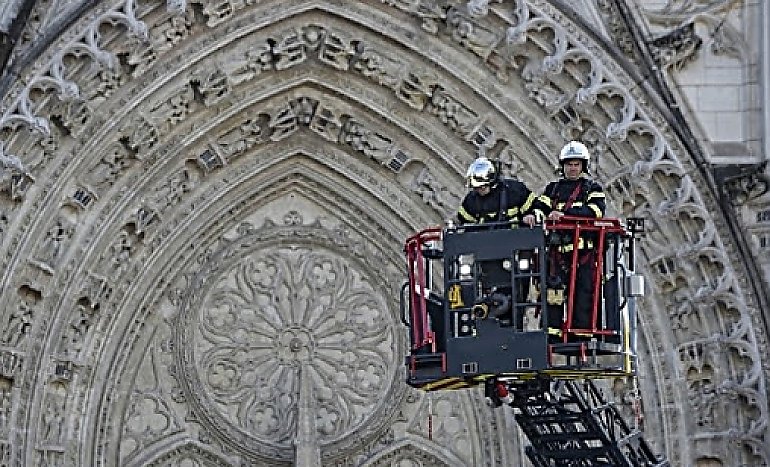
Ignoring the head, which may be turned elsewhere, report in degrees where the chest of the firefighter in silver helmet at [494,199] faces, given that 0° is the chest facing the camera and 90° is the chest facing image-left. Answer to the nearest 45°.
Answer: approximately 45°

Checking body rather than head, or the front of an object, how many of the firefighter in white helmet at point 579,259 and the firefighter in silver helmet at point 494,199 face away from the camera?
0

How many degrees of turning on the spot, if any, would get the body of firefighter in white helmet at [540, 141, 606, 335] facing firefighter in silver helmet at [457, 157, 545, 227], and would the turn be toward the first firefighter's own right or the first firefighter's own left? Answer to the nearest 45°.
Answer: approximately 90° to the first firefighter's own right

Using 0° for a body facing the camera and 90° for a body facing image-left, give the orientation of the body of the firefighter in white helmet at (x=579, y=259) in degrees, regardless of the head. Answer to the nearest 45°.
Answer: approximately 0°

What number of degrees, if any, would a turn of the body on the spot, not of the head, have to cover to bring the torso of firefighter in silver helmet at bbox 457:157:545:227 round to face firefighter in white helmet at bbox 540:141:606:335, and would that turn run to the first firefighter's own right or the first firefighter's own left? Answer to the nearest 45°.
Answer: approximately 135° to the first firefighter's own left
